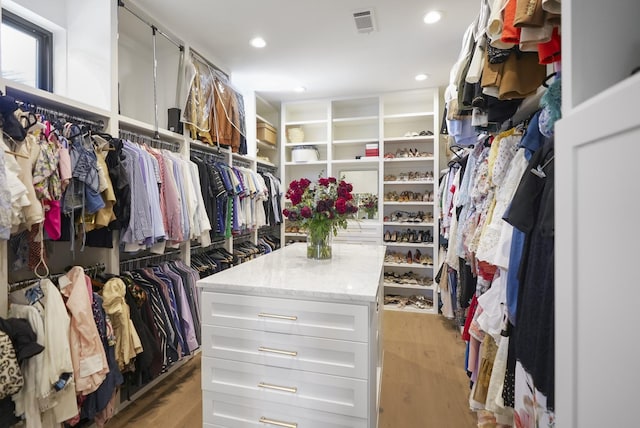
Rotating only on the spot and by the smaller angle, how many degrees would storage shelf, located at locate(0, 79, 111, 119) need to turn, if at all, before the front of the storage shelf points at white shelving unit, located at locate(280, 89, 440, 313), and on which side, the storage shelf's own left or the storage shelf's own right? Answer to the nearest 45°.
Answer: approximately 45° to the storage shelf's own left

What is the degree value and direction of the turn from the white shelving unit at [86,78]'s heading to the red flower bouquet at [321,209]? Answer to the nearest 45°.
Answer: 0° — it already faces it

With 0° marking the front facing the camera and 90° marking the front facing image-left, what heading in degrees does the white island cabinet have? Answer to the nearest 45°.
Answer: approximately 0°

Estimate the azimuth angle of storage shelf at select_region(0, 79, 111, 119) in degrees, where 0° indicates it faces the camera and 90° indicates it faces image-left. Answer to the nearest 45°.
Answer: approximately 315°

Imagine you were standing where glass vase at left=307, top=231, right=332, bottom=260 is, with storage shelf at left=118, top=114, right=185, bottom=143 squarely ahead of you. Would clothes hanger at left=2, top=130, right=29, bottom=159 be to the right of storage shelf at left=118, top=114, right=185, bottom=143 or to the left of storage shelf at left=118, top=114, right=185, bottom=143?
left

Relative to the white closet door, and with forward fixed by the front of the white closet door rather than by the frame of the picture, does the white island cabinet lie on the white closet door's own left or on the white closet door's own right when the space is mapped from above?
on the white closet door's own right

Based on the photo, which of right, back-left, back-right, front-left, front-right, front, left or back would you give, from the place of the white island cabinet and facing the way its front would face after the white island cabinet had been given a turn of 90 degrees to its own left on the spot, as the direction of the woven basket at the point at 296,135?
left

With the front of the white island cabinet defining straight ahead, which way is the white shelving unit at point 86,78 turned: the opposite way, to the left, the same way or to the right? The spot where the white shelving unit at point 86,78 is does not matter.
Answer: to the left

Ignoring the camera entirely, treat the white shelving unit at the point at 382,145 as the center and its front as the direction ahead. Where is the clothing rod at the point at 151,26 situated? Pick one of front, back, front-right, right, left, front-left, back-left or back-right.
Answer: front-right

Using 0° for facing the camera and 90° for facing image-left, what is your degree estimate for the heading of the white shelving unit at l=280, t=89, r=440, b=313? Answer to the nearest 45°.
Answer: approximately 0°

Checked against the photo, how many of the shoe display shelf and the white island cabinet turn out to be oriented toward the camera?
2
